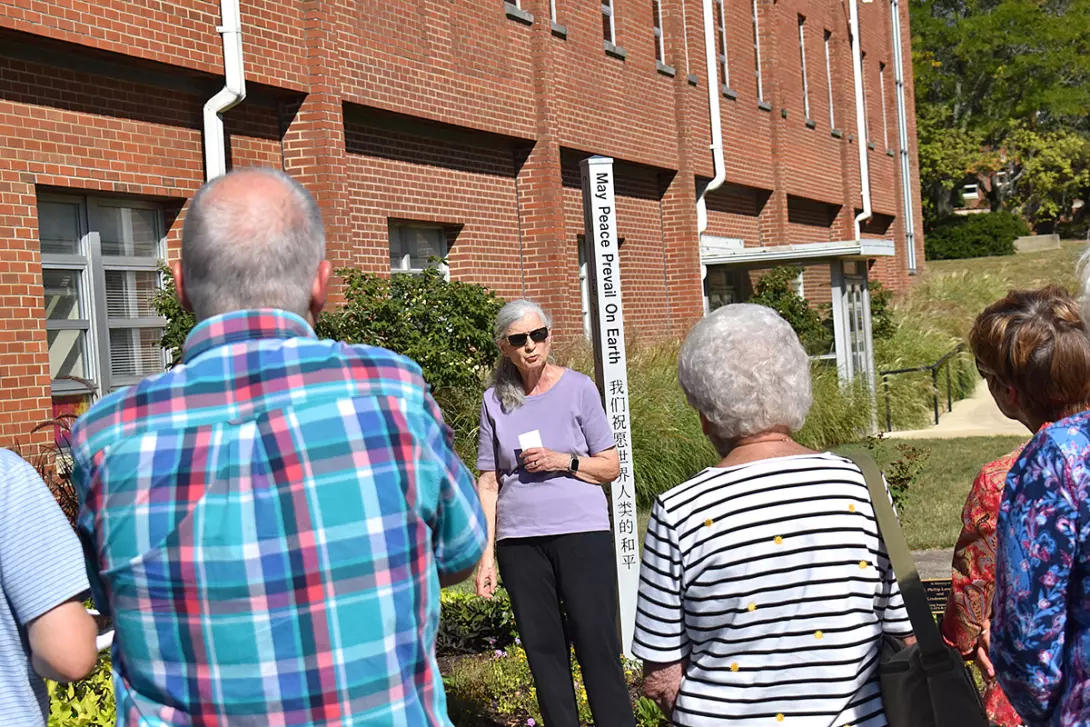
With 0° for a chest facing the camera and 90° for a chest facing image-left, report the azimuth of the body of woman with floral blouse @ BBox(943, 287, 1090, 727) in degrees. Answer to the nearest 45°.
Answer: approximately 135°

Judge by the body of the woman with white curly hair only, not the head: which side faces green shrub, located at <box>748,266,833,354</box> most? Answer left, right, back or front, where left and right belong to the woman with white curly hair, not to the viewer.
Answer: front

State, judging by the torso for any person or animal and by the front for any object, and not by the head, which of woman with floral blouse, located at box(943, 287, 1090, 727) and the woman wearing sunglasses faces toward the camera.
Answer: the woman wearing sunglasses

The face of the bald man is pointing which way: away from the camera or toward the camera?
away from the camera

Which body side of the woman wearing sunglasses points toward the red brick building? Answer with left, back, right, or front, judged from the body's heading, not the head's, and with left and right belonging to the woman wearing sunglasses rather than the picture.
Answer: back

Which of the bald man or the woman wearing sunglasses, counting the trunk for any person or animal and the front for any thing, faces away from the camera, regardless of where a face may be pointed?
the bald man

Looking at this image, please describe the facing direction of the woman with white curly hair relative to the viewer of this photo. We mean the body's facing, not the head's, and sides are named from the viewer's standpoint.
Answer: facing away from the viewer

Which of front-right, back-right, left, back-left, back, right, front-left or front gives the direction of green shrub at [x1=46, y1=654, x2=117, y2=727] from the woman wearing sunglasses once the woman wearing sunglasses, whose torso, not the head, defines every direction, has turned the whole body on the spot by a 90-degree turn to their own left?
back

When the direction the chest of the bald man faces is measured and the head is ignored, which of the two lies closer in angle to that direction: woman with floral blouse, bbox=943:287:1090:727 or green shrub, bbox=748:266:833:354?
the green shrub

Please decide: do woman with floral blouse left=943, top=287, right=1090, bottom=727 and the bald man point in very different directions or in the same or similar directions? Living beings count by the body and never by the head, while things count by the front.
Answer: same or similar directions

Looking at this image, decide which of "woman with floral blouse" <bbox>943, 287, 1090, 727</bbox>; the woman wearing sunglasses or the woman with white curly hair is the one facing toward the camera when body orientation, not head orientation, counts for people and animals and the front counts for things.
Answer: the woman wearing sunglasses

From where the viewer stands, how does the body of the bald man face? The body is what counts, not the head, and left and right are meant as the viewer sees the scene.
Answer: facing away from the viewer

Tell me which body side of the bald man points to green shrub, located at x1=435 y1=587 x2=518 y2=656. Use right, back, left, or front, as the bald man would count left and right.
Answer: front

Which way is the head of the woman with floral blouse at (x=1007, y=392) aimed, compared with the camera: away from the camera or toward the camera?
away from the camera

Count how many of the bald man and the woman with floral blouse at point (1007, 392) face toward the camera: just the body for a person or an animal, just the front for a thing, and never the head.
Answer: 0

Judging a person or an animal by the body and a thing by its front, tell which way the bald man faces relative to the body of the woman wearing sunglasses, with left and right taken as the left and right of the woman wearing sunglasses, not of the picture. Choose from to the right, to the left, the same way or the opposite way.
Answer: the opposite way

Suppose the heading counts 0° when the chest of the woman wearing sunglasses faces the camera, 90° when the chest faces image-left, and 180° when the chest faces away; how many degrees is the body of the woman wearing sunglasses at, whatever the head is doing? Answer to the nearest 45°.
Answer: approximately 0°
